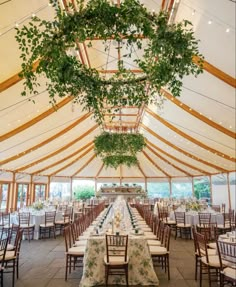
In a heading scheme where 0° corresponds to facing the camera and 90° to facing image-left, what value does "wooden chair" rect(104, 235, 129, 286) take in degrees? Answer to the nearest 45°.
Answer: approximately 180°

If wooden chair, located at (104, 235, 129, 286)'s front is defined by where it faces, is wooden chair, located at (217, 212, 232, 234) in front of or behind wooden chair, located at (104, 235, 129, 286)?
in front

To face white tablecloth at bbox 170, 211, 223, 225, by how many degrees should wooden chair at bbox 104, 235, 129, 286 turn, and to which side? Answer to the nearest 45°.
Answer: approximately 45° to its right

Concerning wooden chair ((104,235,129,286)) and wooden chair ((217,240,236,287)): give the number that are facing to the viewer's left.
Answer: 0

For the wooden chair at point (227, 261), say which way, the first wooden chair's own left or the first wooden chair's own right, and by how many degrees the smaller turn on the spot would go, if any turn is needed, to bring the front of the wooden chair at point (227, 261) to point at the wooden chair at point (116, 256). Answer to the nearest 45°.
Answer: approximately 135° to the first wooden chair's own left

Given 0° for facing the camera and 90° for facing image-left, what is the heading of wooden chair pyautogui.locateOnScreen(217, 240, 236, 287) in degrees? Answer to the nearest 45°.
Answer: approximately 225°

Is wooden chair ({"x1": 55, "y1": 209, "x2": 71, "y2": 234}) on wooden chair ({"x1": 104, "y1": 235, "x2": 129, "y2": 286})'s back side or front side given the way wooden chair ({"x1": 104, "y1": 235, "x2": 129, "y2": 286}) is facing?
on the front side

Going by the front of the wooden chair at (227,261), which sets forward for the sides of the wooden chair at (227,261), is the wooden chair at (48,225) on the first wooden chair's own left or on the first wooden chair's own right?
on the first wooden chair's own left
